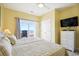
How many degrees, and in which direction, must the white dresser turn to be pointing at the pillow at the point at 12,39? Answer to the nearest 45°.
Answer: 0° — it already faces it

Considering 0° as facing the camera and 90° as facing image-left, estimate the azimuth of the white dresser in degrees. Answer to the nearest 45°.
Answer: approximately 45°

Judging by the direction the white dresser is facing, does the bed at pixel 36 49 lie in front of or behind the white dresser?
in front
